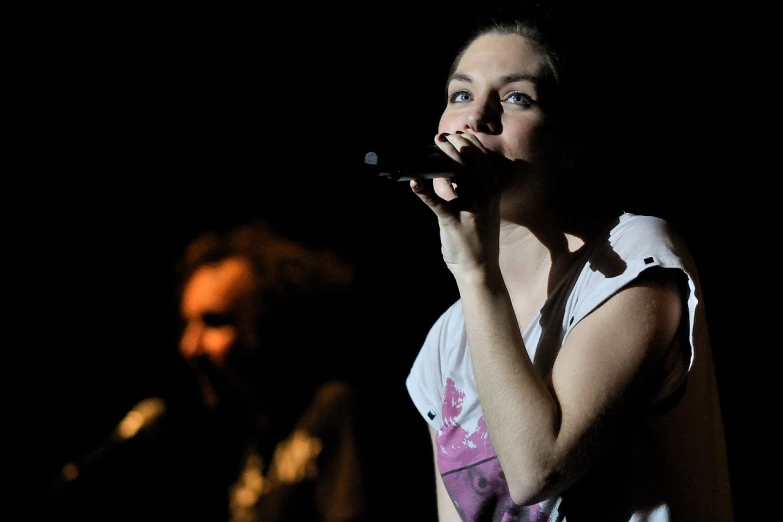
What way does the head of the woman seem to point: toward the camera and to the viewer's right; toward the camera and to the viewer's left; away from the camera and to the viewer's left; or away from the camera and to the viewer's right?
toward the camera and to the viewer's left

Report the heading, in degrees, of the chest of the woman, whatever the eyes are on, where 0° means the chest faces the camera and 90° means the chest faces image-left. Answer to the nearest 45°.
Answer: approximately 45°
